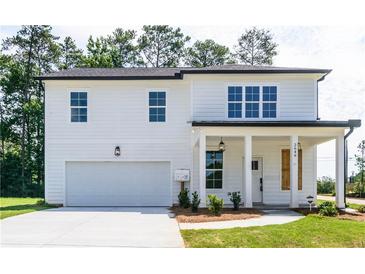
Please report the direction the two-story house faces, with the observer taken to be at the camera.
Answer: facing the viewer

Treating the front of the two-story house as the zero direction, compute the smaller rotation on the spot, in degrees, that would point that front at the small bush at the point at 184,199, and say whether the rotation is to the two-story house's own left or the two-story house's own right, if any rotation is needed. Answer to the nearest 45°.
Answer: approximately 45° to the two-story house's own left

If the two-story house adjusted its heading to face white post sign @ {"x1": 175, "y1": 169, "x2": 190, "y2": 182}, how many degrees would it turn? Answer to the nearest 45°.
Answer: approximately 45° to its left

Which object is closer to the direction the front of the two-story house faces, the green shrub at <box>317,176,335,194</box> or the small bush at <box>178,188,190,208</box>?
the small bush
